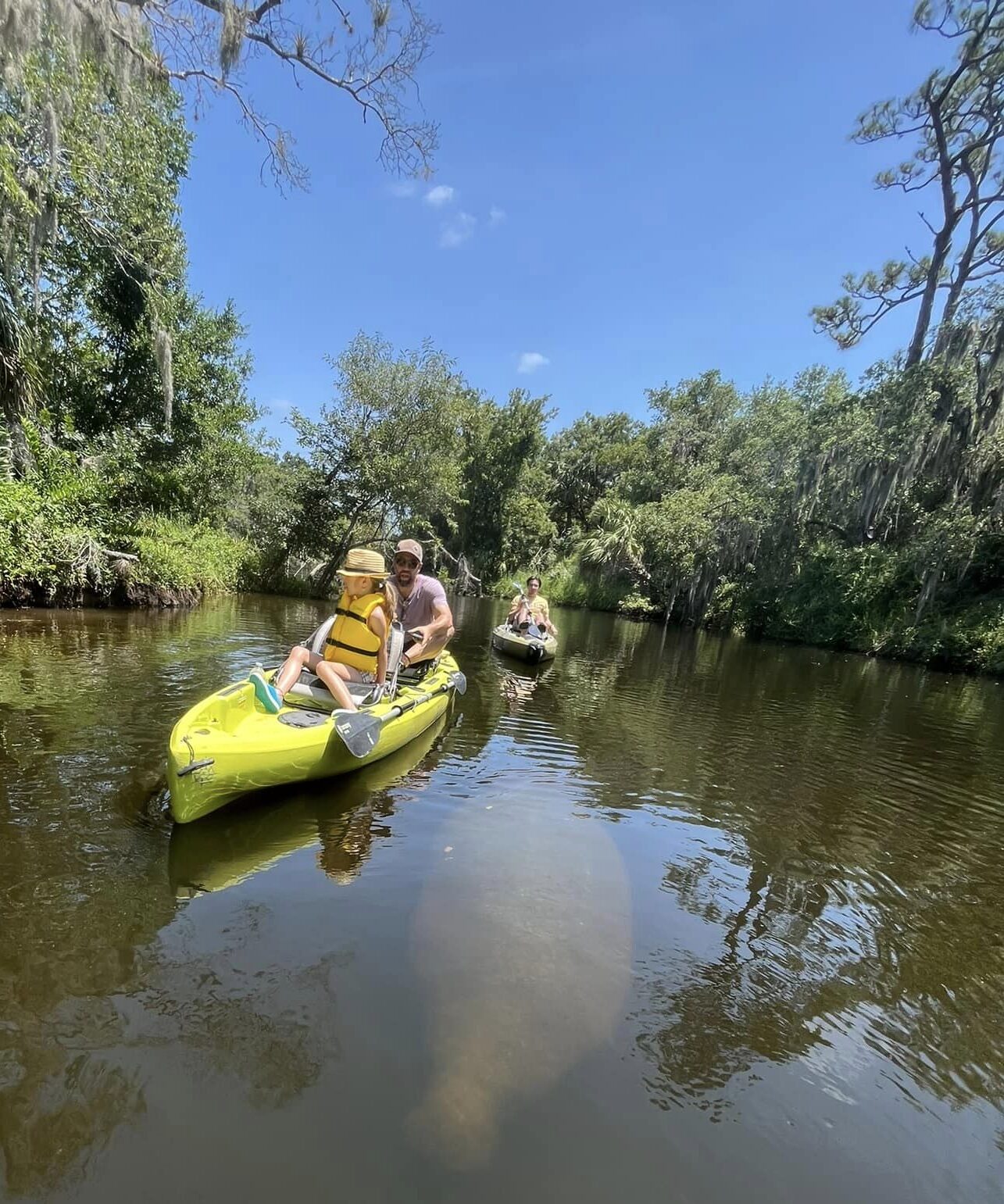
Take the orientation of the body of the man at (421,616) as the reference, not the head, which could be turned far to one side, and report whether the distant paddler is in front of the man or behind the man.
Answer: behind

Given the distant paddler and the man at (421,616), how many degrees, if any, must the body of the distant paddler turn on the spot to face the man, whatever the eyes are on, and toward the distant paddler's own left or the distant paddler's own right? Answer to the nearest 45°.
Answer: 0° — they already face them

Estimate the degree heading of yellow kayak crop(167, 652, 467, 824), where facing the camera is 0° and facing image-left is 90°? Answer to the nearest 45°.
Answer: approximately 45°

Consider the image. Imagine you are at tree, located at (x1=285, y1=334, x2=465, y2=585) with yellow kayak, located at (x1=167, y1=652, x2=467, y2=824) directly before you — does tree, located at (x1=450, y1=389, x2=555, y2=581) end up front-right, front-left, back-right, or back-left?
back-left

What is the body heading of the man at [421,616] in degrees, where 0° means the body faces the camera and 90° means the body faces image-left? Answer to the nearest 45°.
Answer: approximately 45°

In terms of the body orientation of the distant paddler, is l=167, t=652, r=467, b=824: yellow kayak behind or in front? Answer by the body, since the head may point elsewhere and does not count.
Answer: in front

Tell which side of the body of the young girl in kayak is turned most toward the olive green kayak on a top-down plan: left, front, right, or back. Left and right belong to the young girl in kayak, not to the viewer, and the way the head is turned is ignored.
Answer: back

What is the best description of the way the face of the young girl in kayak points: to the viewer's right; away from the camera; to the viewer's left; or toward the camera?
to the viewer's left

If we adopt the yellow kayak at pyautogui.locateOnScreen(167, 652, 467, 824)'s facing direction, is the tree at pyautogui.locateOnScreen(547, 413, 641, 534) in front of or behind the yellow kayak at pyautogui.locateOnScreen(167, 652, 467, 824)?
behind

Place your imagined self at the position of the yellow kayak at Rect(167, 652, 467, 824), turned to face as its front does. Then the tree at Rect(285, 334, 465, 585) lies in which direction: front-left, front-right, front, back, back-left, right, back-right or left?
back-right

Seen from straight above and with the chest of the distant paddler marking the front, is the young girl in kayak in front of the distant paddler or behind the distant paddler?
in front

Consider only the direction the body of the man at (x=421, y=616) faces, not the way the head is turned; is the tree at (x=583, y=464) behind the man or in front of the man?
behind

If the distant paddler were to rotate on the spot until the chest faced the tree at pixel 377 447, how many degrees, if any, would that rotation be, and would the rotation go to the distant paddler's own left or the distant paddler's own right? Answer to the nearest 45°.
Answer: approximately 135° to the distant paddler's own right

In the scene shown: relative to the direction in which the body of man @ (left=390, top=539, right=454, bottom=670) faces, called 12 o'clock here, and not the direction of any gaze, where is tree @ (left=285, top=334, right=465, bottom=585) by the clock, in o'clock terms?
The tree is roughly at 4 o'clock from the man.
